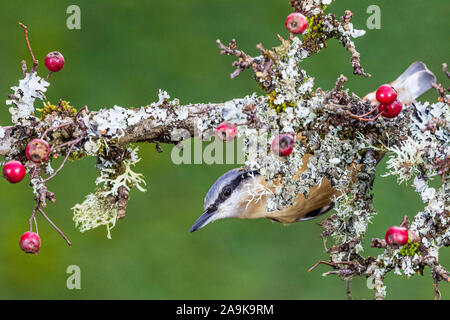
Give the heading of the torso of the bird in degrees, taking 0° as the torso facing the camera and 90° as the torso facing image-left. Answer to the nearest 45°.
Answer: approximately 90°
